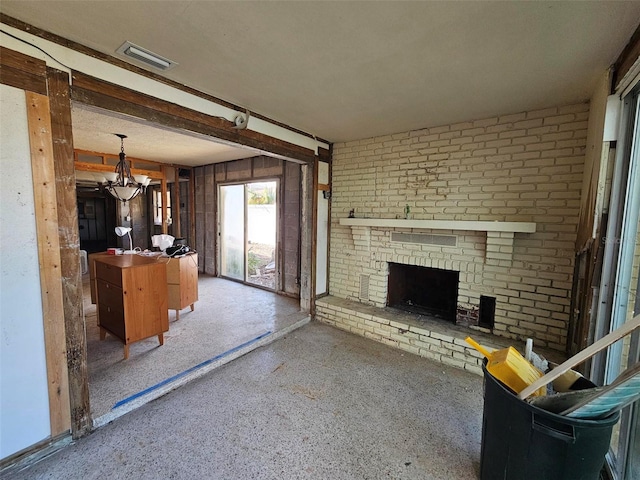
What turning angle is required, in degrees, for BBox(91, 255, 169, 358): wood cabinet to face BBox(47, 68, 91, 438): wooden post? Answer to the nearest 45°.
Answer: approximately 45° to its left

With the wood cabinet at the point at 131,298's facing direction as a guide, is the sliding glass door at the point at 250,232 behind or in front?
behind

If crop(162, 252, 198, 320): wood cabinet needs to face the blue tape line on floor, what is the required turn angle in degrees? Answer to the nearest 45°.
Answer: approximately 45° to its left

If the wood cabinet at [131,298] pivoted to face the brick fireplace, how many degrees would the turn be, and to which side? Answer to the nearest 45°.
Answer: approximately 90° to its left

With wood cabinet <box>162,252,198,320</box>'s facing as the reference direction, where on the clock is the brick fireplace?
The brick fireplace is roughly at 9 o'clock from the wood cabinet.

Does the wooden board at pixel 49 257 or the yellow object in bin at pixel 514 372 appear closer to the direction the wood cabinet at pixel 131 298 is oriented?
the wooden board

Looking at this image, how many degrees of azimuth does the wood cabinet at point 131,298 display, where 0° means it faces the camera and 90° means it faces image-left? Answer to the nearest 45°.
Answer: approximately 45°

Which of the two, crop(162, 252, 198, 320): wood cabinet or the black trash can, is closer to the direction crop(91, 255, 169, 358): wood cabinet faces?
the black trash can

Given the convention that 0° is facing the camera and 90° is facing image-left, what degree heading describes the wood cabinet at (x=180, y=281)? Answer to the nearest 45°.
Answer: approximately 45°

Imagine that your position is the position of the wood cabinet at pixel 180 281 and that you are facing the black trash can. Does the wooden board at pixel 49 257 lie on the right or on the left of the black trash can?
right

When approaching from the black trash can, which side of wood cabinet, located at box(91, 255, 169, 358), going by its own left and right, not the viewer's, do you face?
left

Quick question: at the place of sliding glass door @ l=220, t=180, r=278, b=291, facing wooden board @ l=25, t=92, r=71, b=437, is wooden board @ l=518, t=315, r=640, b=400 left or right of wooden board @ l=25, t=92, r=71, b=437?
left
